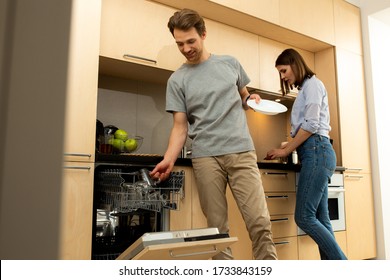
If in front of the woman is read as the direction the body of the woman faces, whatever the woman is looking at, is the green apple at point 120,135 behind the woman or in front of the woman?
in front

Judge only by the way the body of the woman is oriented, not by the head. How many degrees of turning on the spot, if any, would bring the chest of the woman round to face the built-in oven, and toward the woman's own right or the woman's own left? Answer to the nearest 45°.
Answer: approximately 90° to the woman's own right

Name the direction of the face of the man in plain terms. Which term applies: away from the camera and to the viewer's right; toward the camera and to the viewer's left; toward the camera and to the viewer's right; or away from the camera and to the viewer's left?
toward the camera and to the viewer's left

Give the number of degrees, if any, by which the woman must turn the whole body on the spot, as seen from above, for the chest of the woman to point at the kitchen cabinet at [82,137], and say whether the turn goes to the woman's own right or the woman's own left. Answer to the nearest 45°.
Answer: approximately 45° to the woman's own left

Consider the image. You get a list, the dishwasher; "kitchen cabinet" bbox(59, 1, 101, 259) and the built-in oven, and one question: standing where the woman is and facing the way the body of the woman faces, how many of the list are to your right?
1

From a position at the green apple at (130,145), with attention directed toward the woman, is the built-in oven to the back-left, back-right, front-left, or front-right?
front-left

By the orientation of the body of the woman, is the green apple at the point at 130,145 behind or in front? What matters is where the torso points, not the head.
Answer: in front

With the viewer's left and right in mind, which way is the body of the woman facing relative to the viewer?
facing to the left of the viewer
